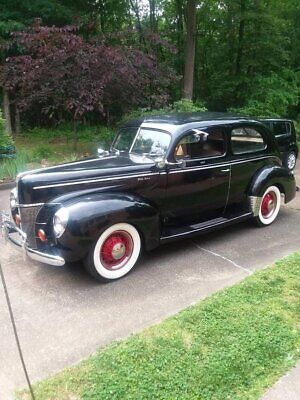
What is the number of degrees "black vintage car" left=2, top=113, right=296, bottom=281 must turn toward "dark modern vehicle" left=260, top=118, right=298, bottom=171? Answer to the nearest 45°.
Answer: approximately 180°

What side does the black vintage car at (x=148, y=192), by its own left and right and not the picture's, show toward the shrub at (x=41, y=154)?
right

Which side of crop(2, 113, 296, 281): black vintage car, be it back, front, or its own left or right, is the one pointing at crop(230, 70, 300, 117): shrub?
back

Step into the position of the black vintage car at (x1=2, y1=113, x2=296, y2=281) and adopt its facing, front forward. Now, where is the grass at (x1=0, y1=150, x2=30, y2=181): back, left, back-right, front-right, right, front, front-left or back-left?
right

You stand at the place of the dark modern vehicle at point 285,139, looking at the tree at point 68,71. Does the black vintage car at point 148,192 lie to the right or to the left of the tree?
left

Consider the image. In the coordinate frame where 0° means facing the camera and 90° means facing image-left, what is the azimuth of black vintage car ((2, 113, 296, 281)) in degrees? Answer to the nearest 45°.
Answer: approximately 45°
